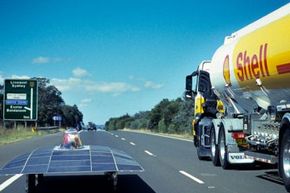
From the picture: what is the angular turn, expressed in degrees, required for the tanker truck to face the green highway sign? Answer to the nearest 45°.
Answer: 0° — it already faces it

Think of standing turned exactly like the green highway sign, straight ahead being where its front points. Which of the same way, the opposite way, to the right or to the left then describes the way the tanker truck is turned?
the opposite way

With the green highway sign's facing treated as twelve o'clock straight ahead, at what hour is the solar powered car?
The solar powered car is roughly at 12 o'clock from the green highway sign.

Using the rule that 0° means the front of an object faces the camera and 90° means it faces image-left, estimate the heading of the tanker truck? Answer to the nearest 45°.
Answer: approximately 135°

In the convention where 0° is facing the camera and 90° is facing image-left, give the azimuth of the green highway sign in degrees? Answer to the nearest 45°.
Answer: approximately 0°

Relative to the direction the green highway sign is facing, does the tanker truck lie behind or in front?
in front

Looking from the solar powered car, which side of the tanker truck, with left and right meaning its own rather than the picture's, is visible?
left

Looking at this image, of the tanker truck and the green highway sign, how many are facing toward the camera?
1
